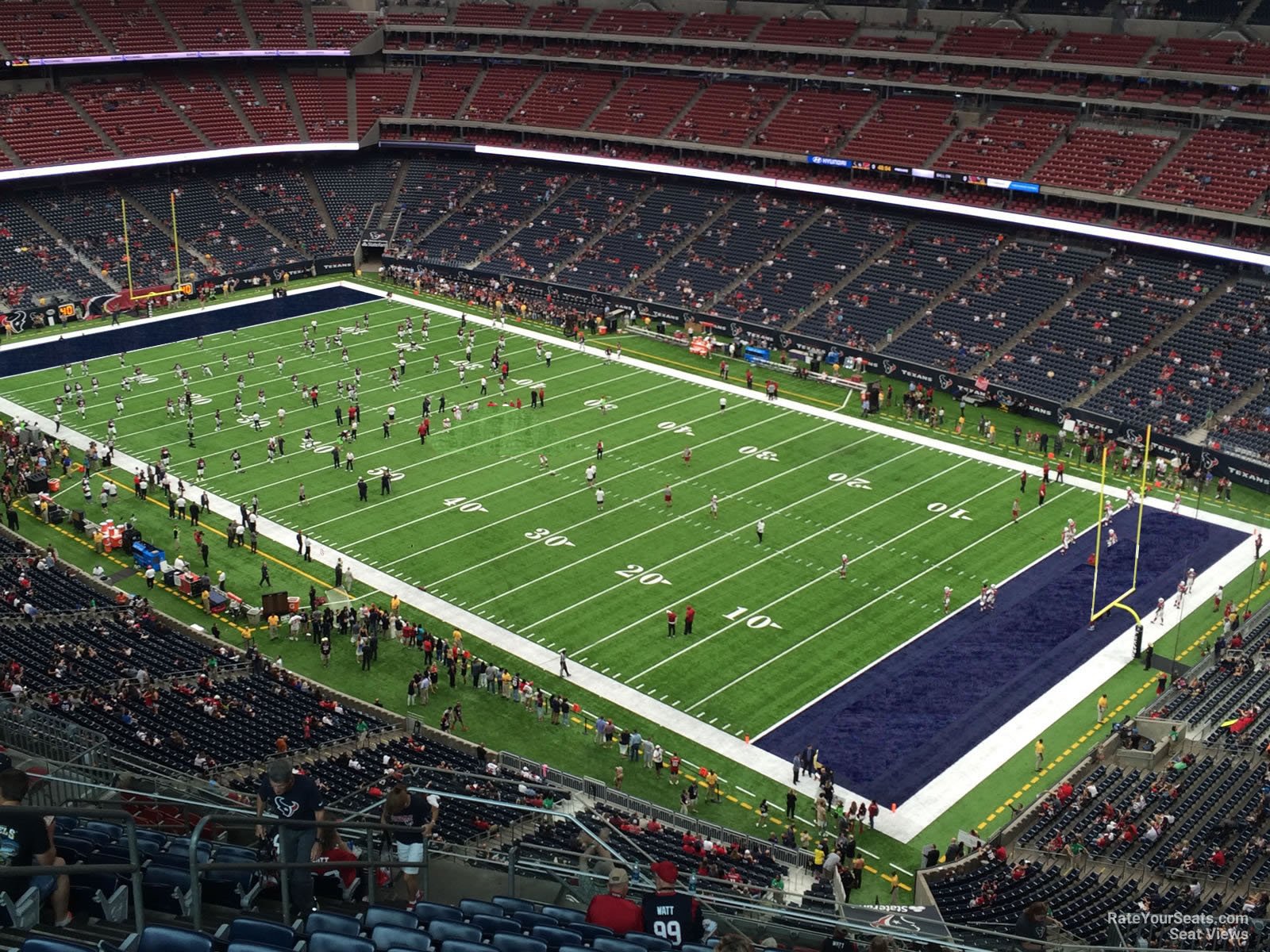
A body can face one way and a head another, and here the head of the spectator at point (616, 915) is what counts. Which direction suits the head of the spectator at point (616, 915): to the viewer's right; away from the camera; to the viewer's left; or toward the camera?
away from the camera

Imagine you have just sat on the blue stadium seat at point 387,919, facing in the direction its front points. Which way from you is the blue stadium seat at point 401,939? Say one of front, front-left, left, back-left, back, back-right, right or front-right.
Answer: back

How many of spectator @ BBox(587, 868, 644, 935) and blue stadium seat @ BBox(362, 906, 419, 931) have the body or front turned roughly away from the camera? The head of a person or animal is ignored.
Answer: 2

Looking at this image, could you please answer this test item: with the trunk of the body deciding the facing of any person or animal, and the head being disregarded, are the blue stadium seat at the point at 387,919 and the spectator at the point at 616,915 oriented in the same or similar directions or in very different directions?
same or similar directions

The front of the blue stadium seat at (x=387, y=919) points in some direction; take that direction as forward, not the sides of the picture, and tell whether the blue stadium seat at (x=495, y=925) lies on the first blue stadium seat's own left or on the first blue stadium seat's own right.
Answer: on the first blue stadium seat's own right

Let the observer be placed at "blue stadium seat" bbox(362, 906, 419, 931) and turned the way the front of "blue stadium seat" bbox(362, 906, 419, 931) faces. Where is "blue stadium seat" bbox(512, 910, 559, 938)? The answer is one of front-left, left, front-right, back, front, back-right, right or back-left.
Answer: front-right

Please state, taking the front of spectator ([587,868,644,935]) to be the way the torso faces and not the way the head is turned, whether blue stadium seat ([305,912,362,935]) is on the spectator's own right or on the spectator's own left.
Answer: on the spectator's own left

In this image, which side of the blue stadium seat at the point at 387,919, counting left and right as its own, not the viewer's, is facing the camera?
back

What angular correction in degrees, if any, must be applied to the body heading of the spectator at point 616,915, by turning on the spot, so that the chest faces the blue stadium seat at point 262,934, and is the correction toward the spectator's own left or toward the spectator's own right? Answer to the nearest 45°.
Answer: approximately 135° to the spectator's own left

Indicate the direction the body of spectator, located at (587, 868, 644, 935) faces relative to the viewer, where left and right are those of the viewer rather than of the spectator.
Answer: facing away from the viewer

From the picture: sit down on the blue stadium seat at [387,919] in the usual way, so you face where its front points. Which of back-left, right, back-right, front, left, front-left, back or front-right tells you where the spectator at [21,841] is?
left
